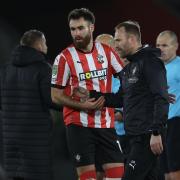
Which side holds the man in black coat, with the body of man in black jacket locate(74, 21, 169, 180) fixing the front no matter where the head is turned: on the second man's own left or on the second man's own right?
on the second man's own right

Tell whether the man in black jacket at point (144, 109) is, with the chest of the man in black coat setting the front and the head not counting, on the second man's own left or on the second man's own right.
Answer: on the second man's own right

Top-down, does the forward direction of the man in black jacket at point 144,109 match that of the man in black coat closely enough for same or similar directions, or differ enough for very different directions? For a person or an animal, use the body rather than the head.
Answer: very different directions

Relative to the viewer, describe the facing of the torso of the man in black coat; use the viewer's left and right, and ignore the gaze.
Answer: facing away from the viewer and to the right of the viewer

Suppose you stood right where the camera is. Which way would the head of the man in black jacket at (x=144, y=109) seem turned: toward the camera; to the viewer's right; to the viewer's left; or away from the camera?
to the viewer's left

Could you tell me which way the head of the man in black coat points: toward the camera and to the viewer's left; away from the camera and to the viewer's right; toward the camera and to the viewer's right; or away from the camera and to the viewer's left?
away from the camera and to the viewer's right

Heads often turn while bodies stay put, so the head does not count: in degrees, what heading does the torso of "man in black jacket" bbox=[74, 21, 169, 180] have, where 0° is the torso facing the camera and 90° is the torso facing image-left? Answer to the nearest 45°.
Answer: approximately 45°
